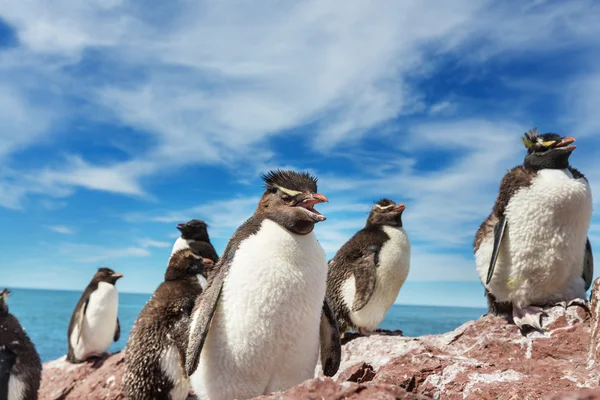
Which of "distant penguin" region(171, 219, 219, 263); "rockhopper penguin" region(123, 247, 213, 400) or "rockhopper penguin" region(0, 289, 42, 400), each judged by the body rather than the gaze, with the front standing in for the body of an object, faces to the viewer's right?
"rockhopper penguin" region(123, 247, 213, 400)

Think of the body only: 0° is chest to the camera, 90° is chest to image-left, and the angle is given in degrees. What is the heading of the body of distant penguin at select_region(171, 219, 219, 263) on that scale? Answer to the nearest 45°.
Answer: approximately 90°

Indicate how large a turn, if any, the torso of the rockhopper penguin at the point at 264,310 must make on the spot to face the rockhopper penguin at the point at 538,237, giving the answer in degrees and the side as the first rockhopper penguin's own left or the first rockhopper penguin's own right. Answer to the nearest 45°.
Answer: approximately 90° to the first rockhopper penguin's own left

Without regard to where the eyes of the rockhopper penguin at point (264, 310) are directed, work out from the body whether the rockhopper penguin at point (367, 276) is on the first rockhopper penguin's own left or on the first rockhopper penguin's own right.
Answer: on the first rockhopper penguin's own left

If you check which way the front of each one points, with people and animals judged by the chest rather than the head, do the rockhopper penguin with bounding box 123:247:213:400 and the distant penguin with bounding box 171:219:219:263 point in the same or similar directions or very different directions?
very different directions

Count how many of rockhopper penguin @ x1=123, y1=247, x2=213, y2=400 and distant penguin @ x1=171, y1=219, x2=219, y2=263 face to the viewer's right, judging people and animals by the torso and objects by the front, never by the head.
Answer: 1

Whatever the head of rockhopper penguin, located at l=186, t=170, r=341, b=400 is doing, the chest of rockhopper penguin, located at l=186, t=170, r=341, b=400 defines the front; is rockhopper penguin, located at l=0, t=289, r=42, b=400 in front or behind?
behind

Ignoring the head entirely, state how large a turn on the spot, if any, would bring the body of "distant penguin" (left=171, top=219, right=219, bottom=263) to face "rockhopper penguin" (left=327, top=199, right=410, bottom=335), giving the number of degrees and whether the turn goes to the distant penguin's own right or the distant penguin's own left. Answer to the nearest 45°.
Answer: approximately 135° to the distant penguin's own left

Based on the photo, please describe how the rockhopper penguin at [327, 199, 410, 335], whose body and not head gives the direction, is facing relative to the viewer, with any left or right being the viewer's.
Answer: facing to the right of the viewer

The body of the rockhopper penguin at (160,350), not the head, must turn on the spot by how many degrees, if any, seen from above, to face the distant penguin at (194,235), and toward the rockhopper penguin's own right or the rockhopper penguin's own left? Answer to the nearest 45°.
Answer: approximately 90° to the rockhopper penguin's own left

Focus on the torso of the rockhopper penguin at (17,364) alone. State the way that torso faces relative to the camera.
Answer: to the viewer's left
